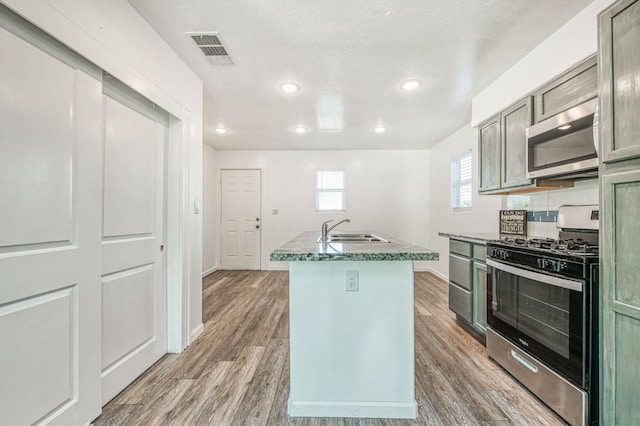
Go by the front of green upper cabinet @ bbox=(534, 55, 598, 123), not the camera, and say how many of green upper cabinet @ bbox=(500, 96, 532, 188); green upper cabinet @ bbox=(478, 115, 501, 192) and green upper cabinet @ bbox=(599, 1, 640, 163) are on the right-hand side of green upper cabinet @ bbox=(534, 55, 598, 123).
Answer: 2

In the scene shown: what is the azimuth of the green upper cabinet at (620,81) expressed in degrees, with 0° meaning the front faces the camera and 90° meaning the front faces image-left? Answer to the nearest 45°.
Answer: approximately 45°

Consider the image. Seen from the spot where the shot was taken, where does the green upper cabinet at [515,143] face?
facing the viewer and to the left of the viewer

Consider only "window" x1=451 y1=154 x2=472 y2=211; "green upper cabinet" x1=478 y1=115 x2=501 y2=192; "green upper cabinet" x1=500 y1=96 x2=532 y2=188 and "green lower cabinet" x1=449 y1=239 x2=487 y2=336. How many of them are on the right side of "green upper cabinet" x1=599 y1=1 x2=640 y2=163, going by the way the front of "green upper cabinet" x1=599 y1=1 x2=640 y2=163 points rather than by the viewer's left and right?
4

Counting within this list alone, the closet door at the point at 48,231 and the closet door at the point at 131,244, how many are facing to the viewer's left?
0

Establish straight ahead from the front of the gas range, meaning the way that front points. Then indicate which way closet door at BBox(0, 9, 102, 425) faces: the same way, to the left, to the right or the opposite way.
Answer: the opposite way

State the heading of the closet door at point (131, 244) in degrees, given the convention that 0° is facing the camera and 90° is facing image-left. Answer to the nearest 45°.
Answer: approximately 315°

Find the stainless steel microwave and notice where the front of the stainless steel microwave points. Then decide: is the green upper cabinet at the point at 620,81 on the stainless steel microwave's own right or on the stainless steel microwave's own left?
on the stainless steel microwave's own left

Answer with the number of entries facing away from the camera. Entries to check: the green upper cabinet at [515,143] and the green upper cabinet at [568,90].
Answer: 0

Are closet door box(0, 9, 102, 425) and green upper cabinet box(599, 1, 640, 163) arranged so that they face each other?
yes

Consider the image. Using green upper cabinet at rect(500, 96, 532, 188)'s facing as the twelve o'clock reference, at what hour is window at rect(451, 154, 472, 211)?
The window is roughly at 4 o'clock from the green upper cabinet.

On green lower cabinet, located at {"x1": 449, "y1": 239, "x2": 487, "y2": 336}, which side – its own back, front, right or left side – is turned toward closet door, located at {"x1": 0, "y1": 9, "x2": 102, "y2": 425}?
front

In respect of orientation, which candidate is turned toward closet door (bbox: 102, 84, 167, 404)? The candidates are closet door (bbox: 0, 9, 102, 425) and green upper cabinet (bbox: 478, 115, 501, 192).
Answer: the green upper cabinet

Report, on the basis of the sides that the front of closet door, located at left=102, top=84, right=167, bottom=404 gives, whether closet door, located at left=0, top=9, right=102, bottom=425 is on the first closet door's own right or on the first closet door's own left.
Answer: on the first closet door's own right

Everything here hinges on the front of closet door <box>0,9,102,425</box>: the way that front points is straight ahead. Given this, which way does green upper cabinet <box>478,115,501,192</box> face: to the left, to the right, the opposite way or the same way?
the opposite way

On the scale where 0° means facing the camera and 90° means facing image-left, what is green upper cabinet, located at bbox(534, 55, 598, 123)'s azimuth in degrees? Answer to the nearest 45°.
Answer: approximately 45°
